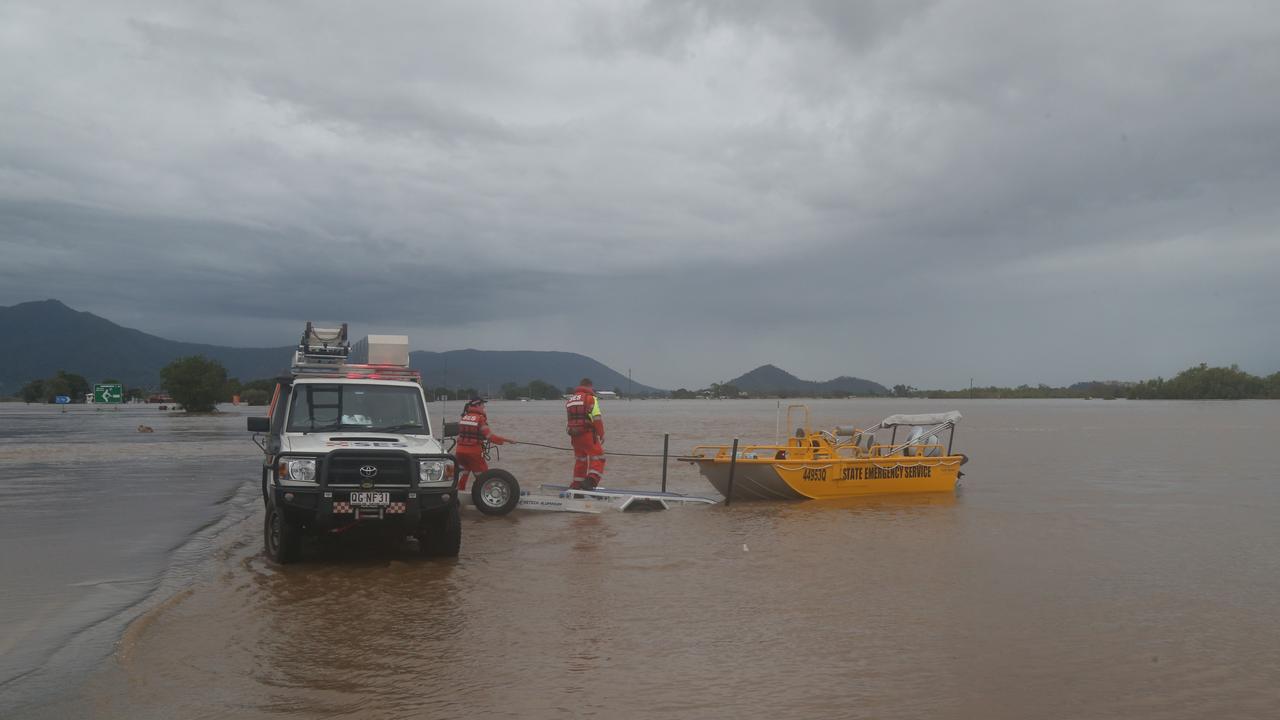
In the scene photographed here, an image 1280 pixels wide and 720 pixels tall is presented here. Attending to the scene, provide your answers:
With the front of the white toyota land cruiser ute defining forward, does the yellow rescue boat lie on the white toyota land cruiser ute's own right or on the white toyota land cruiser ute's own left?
on the white toyota land cruiser ute's own left

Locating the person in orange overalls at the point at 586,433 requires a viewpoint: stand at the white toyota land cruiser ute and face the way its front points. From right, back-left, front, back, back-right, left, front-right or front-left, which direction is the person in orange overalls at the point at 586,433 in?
back-left

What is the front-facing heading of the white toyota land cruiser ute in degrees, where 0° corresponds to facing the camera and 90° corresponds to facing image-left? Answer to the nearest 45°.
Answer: approximately 0°

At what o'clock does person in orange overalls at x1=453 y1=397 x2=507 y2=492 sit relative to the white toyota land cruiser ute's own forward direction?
The person in orange overalls is roughly at 7 o'clock from the white toyota land cruiser ute.
